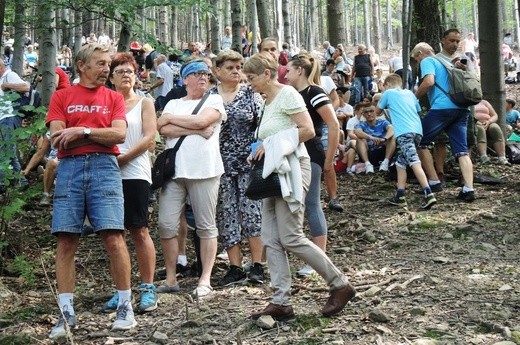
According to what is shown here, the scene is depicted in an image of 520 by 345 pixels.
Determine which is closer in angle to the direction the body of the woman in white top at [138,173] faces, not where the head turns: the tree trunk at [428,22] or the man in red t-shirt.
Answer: the man in red t-shirt

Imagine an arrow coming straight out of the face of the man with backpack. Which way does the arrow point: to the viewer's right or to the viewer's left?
to the viewer's left

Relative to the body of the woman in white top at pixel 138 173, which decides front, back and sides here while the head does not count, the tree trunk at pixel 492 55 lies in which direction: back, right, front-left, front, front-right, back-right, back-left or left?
back

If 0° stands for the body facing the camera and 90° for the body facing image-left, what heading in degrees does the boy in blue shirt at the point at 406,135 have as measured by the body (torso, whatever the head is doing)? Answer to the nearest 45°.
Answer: approximately 135°

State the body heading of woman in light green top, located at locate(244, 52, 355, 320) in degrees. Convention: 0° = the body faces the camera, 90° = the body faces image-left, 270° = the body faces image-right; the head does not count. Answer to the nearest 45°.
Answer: approximately 90°

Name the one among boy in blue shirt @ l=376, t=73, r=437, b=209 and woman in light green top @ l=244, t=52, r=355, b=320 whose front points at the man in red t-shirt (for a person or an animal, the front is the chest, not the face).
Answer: the woman in light green top

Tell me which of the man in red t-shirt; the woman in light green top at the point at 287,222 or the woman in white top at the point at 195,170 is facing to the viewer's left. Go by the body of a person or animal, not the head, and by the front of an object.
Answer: the woman in light green top at the point at 287,222

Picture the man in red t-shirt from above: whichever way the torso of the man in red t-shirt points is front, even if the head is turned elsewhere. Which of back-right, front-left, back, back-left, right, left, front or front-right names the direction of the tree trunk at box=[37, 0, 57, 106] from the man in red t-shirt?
back

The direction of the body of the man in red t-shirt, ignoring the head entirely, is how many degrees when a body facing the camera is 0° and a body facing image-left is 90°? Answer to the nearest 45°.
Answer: approximately 0°

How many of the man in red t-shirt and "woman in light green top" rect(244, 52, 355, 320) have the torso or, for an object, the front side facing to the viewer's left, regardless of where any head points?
1

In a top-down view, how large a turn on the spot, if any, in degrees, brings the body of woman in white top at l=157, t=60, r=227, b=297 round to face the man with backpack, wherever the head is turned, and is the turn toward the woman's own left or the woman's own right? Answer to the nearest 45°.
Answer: approximately 135° to the woman's own left

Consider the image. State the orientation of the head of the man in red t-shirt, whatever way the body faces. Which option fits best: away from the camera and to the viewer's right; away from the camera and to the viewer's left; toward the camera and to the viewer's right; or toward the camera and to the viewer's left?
toward the camera and to the viewer's right

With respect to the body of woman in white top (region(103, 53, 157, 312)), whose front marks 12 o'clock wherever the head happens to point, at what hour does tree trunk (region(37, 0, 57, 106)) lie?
The tree trunk is roughly at 4 o'clock from the woman in white top.

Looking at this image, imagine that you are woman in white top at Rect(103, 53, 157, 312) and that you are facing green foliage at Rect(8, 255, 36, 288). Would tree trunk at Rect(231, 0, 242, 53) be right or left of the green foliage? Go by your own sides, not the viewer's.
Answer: right

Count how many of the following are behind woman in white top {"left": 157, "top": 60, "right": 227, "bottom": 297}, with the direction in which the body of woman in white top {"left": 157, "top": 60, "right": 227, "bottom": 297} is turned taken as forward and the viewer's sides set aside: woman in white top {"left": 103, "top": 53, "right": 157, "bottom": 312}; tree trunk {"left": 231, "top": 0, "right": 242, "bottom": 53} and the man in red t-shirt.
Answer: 1

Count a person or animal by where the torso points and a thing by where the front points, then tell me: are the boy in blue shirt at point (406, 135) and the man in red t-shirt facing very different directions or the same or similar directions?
very different directions
